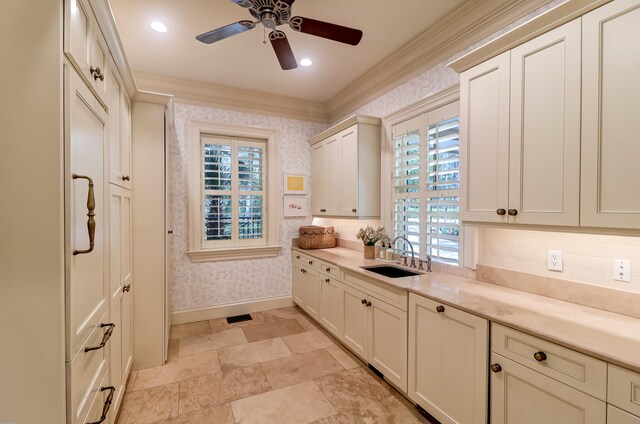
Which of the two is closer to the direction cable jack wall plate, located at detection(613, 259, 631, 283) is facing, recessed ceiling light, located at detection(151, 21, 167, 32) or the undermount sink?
the recessed ceiling light

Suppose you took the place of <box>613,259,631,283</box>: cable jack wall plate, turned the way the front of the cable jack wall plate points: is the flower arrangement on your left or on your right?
on your right

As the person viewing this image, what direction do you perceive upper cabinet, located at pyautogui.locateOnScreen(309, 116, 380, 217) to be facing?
facing the viewer and to the left of the viewer

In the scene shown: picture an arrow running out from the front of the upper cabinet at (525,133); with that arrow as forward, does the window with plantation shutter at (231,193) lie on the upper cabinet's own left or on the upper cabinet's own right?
on the upper cabinet's own right

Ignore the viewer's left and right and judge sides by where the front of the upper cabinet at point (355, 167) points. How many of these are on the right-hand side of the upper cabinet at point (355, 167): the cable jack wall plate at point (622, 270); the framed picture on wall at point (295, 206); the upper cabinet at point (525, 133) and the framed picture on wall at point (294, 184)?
2

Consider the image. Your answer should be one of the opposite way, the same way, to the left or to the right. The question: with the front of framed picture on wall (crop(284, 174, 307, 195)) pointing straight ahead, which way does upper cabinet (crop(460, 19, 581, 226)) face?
to the right

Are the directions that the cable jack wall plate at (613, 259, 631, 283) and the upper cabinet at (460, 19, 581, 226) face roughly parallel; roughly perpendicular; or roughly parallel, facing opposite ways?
roughly parallel

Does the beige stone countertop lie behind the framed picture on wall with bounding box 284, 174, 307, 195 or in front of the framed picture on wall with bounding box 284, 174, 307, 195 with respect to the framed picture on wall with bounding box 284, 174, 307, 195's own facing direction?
in front

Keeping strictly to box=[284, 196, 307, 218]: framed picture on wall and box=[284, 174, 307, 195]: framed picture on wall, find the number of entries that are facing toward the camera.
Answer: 2

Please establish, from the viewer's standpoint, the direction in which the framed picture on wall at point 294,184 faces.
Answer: facing the viewer

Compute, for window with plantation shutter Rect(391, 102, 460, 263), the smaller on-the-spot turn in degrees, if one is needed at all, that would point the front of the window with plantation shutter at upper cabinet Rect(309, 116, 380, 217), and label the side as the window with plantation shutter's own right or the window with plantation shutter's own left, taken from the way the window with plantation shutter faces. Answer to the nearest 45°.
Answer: approximately 90° to the window with plantation shutter's own right

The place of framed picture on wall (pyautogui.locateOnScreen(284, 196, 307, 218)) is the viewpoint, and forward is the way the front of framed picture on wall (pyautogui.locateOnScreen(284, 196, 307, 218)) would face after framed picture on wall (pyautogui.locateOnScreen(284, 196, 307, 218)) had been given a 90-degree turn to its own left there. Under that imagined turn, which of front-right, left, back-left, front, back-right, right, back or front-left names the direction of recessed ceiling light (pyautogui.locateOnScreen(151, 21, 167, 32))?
back-right

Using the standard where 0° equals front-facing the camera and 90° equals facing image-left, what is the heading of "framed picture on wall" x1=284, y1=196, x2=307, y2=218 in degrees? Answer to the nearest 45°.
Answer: approximately 0°

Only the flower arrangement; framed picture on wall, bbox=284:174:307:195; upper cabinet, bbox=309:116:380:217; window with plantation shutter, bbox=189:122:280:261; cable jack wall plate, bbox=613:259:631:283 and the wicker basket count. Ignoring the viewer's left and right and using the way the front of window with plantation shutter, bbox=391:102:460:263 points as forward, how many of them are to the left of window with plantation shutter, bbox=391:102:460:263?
1

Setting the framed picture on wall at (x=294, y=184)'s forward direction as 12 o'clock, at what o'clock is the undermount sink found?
The undermount sink is roughly at 11 o'clock from the framed picture on wall.
